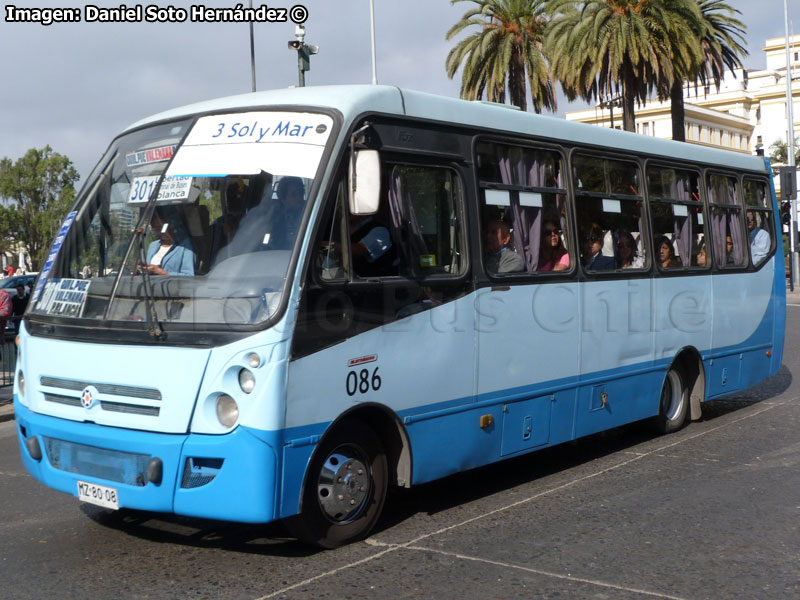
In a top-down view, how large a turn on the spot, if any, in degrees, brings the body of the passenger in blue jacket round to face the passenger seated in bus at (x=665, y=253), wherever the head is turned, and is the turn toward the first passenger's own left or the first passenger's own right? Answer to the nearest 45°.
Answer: approximately 180°

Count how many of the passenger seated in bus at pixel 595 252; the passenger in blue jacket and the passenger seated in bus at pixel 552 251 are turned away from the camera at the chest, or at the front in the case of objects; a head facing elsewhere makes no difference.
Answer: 0

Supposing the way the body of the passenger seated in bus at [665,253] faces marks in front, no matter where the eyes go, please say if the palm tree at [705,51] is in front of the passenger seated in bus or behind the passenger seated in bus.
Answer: behind

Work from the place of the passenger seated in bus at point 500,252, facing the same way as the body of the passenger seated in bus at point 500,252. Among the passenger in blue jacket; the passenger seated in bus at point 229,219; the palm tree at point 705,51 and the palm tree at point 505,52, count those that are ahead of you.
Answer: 2

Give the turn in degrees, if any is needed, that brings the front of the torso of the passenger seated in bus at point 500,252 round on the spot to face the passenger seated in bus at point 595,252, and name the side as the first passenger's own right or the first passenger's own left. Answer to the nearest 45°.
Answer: approximately 180°

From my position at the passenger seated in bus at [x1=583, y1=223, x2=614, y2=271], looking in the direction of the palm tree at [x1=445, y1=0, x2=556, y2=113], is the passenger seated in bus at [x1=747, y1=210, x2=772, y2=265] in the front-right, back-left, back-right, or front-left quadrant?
front-right

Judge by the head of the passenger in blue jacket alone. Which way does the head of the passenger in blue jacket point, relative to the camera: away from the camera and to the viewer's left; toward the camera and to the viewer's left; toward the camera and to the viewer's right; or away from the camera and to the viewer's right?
toward the camera and to the viewer's left

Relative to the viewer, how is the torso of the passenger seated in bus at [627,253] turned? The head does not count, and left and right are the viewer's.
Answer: facing the viewer and to the left of the viewer

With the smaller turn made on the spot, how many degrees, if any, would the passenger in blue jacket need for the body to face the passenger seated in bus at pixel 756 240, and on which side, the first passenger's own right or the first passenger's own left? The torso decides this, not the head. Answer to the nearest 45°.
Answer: approximately 180°
